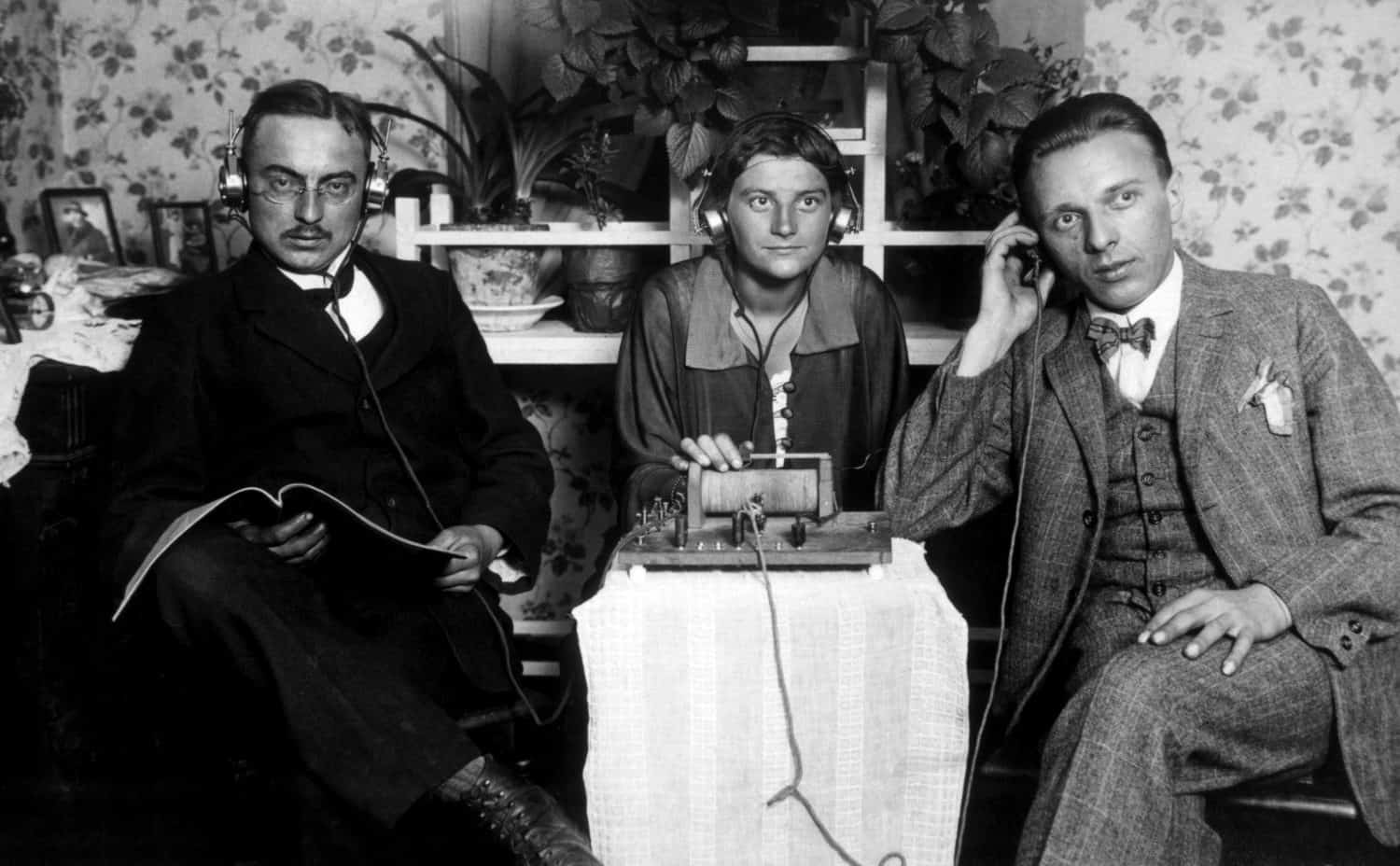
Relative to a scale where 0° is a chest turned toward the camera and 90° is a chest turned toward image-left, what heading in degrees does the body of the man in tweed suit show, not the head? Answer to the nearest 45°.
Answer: approximately 45°

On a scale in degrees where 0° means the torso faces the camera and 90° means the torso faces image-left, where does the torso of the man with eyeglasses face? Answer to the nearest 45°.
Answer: approximately 0°

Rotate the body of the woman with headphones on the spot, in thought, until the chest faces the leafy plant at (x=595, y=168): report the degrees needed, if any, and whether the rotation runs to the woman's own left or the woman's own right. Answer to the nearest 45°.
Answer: approximately 135° to the woman's own right

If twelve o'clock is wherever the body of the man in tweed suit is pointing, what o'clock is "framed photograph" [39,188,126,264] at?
The framed photograph is roughly at 2 o'clock from the man in tweed suit.

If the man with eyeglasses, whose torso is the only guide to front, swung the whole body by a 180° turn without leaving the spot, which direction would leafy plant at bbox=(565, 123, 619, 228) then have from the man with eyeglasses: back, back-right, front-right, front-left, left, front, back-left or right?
front-right
